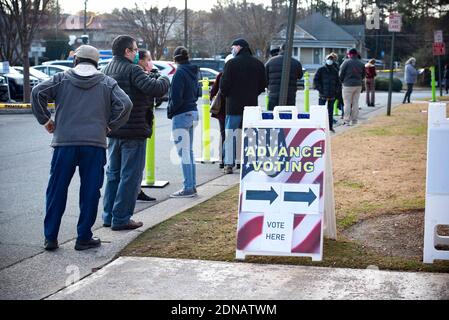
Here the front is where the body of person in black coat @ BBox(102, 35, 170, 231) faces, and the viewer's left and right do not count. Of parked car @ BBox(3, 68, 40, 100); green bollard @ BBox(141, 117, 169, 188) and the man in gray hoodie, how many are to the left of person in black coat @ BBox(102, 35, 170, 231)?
2

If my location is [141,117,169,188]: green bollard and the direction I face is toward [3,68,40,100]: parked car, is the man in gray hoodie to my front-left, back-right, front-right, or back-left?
back-left

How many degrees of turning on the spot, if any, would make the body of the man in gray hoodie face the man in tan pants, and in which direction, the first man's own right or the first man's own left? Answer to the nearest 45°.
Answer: approximately 45° to the first man's own right

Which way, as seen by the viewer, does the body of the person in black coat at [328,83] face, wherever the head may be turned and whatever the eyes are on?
toward the camera

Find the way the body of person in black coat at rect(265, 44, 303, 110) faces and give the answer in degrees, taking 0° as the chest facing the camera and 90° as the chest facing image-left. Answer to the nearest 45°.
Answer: approximately 180°

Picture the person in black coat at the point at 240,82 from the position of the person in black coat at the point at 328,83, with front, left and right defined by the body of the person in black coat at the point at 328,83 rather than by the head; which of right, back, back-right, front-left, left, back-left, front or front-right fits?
front

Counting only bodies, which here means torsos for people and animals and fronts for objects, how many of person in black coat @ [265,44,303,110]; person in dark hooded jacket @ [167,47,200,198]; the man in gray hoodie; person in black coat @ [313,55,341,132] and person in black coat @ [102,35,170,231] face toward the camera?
1

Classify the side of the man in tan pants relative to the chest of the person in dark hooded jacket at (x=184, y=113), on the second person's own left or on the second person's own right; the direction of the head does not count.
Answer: on the second person's own right

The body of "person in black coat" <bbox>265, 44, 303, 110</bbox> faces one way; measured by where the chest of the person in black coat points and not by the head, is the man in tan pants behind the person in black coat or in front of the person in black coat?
in front

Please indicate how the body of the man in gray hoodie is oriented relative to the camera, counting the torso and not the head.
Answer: away from the camera

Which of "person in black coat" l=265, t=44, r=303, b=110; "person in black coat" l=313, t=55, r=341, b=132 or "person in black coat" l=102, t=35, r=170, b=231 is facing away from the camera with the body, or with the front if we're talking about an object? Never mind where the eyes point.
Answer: "person in black coat" l=265, t=44, r=303, b=110

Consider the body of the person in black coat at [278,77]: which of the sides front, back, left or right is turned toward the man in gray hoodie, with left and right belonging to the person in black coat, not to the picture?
back
